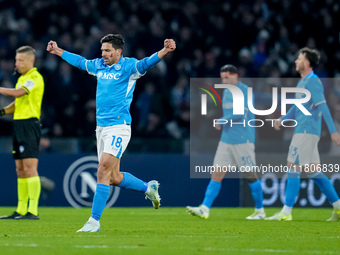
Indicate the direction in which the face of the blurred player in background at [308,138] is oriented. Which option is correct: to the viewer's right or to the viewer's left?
to the viewer's left

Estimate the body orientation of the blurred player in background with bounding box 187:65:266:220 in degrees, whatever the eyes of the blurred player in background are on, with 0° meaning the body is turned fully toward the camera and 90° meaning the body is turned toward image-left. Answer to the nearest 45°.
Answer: approximately 45°

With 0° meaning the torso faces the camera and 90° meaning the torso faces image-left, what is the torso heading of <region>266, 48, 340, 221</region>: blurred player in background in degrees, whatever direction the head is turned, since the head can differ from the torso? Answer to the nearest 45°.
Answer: approximately 90°

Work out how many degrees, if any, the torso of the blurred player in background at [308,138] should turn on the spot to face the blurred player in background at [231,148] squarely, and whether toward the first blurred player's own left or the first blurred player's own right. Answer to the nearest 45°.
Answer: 0° — they already face them

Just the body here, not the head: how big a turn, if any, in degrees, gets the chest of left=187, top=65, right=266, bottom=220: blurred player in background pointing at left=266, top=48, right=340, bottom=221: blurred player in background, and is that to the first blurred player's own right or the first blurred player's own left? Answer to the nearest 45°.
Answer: approximately 135° to the first blurred player's own left

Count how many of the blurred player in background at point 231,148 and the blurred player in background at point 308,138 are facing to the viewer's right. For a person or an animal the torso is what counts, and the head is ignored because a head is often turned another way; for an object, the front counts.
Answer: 0
